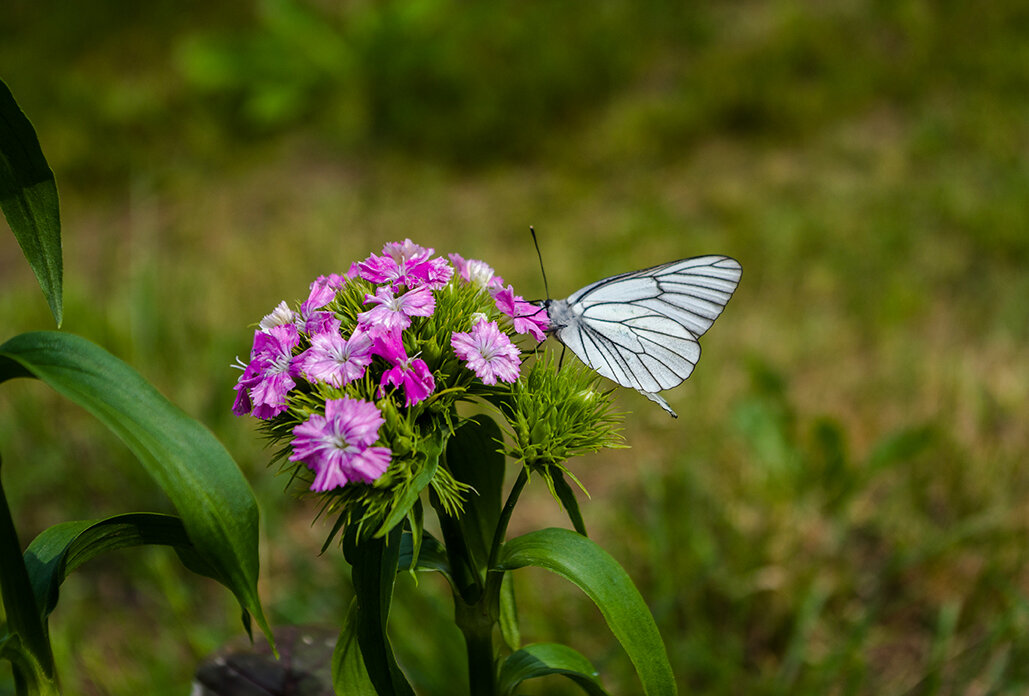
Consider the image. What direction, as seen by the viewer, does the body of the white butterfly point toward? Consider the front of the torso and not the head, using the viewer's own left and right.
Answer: facing to the left of the viewer
